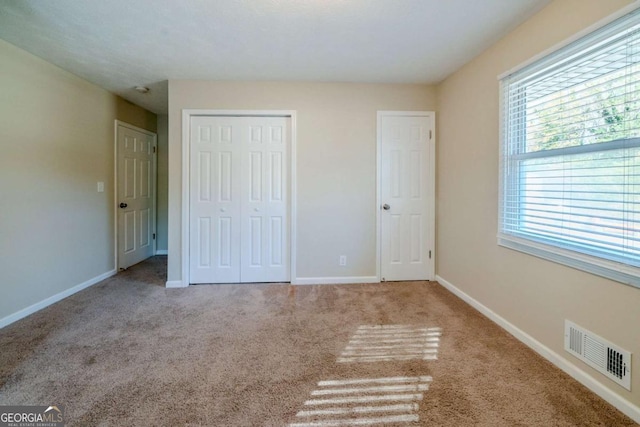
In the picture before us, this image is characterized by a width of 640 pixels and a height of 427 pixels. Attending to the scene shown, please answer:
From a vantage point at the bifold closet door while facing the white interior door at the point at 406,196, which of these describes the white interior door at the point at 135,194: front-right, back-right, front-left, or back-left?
back-left

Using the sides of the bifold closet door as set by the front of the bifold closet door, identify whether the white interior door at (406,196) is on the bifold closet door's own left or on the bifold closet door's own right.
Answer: on the bifold closet door's own left

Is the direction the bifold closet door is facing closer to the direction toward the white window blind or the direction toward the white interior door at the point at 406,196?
the white window blind

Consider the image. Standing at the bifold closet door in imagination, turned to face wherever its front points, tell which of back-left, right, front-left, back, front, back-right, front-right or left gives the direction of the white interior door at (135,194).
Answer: back-right

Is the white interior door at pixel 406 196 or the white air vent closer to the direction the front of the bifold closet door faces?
the white air vent

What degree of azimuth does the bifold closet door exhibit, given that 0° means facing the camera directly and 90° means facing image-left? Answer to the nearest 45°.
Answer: approximately 0°

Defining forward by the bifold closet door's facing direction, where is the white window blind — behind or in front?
in front

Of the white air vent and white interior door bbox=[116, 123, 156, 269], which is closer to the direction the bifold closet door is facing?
the white air vent
